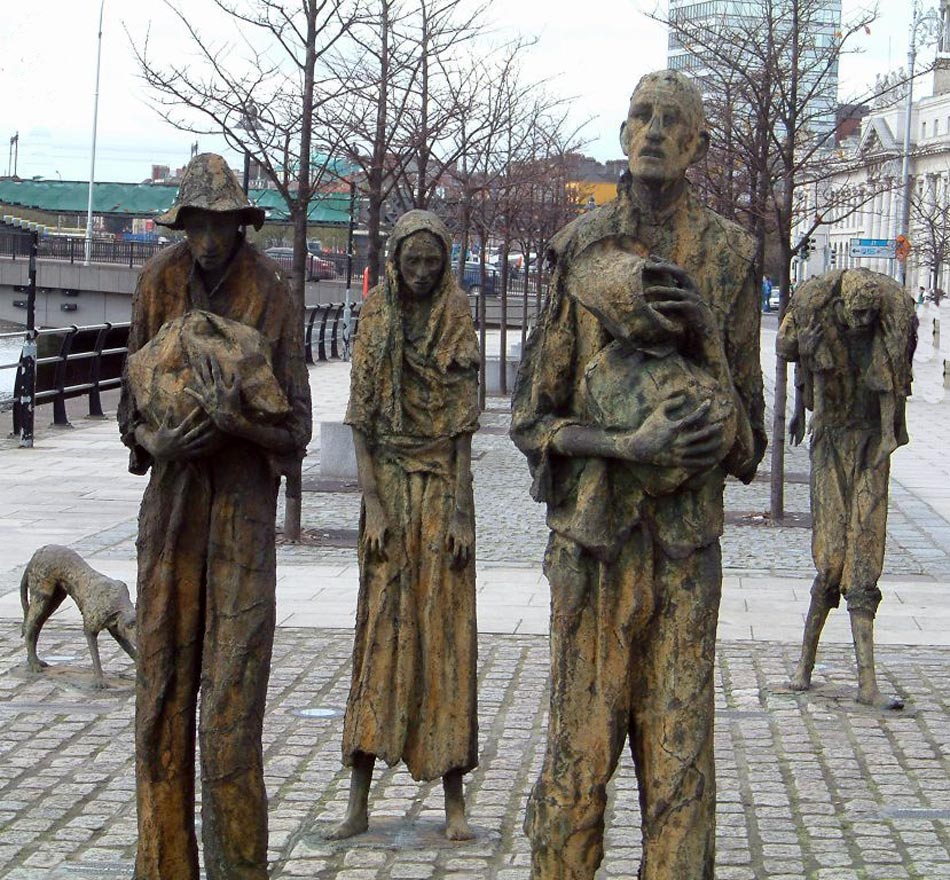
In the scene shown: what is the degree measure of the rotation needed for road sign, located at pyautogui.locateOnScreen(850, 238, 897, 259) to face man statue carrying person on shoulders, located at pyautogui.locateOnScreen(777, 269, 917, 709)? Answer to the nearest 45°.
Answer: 0° — it already faces it

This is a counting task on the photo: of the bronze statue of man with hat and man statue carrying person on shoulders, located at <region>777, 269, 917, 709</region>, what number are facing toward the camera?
2

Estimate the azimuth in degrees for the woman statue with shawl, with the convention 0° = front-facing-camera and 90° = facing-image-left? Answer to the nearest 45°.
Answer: approximately 0°

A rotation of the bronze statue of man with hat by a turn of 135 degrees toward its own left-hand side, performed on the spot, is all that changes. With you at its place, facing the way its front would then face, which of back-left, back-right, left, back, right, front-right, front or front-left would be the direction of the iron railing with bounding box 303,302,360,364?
front-left

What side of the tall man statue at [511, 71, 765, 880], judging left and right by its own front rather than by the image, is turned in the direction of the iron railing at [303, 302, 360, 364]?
back

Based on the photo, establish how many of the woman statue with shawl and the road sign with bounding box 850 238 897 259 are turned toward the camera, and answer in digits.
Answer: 2

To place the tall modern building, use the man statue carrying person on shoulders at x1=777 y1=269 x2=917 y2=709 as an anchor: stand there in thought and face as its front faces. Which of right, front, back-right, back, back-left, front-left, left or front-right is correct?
back

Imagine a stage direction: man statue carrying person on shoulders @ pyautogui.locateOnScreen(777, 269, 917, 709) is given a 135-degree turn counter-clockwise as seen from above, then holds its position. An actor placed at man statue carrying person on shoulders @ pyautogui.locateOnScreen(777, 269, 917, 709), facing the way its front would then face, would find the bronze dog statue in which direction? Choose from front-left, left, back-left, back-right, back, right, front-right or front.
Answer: back-left

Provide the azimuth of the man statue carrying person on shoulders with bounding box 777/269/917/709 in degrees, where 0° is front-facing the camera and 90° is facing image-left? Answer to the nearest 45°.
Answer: approximately 0°

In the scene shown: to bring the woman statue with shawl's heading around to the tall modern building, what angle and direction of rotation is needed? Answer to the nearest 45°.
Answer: approximately 180°

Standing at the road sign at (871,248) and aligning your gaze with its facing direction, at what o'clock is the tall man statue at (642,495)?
The tall man statue is roughly at 12 o'clock from the road sign.
